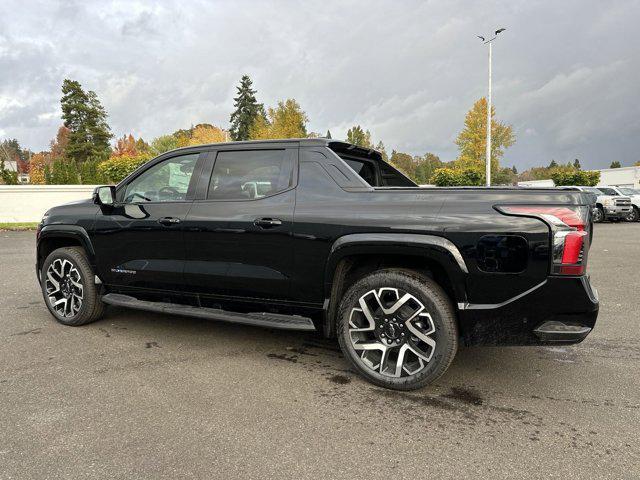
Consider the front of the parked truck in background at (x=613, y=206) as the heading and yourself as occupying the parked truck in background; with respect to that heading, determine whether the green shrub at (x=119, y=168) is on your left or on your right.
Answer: on your right

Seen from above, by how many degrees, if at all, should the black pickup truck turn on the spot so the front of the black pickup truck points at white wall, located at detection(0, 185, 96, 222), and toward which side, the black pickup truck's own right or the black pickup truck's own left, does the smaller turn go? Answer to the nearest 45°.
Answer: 0° — it already faces it

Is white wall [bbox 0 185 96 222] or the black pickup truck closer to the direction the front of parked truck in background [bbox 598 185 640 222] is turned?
the black pickup truck

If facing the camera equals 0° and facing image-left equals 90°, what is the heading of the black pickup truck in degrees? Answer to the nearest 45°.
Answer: approximately 135°

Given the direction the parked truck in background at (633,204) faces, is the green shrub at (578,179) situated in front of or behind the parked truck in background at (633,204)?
behind
